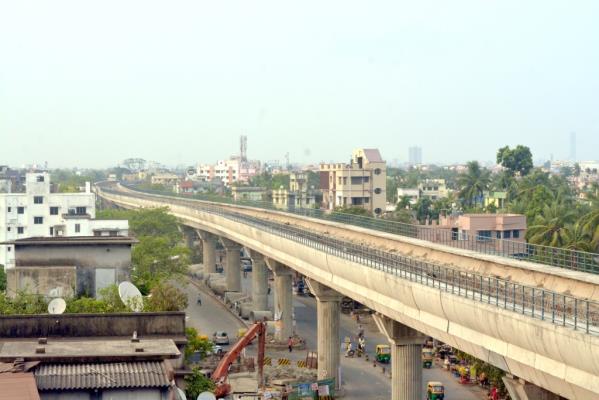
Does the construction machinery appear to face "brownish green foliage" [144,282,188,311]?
no

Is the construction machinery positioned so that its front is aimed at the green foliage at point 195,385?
no

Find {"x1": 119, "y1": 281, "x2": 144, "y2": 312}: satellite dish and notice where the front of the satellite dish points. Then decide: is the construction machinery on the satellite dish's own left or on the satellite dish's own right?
on the satellite dish's own left

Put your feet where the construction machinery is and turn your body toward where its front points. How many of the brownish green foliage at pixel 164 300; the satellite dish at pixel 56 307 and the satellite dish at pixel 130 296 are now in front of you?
0

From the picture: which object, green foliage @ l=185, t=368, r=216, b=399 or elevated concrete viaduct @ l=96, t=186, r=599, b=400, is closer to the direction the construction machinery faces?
the elevated concrete viaduct

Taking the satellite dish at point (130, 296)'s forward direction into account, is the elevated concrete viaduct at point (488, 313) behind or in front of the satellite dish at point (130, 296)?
in front

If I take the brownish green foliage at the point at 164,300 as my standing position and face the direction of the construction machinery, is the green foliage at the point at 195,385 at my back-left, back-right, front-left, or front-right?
front-right
